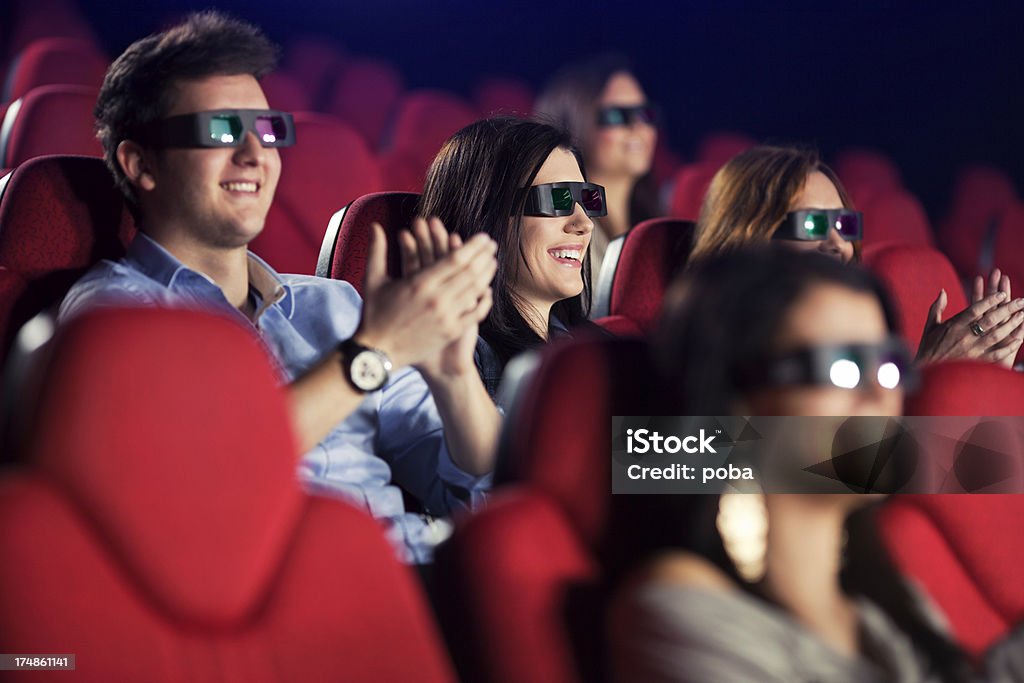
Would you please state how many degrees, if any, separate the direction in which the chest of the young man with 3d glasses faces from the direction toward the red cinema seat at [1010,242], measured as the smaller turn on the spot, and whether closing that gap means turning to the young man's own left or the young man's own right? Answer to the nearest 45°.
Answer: approximately 90° to the young man's own left

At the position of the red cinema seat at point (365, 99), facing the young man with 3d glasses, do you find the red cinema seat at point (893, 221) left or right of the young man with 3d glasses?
left

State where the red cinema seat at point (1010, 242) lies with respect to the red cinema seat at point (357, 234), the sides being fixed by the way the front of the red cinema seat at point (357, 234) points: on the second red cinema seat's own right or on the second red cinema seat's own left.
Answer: on the second red cinema seat's own left

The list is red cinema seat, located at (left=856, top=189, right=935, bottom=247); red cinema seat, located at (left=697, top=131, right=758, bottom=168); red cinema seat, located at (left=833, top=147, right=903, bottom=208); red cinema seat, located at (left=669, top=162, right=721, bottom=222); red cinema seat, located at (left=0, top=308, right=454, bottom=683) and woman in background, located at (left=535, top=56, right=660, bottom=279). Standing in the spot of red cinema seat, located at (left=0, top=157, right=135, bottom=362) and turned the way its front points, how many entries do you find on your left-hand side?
5

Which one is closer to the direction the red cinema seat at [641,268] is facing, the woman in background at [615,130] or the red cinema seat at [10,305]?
the red cinema seat

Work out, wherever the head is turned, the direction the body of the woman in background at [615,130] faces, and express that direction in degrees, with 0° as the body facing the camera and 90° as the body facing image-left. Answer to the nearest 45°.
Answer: approximately 315°

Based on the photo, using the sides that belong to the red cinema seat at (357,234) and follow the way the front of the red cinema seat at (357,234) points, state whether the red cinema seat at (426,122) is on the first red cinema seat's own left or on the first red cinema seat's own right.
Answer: on the first red cinema seat's own left

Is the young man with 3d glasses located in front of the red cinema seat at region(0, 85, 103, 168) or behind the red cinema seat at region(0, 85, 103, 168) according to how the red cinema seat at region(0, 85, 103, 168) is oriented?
in front

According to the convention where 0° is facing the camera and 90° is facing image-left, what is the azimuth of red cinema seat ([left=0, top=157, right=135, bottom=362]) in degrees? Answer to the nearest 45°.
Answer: approximately 315°

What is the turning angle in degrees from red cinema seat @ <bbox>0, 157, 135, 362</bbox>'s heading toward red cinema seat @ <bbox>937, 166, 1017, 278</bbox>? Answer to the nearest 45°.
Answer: approximately 90° to its left

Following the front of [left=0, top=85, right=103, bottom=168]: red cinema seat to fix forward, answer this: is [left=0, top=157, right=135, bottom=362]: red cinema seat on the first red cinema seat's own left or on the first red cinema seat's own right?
on the first red cinema seat's own right
